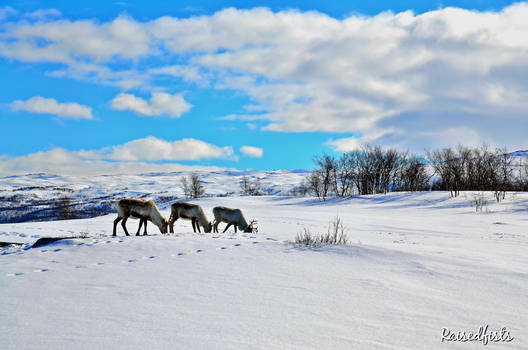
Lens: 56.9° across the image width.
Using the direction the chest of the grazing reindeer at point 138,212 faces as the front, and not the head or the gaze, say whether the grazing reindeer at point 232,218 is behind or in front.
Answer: in front

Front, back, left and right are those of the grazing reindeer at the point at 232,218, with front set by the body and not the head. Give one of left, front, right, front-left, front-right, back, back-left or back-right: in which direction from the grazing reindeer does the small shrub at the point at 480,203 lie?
front-left

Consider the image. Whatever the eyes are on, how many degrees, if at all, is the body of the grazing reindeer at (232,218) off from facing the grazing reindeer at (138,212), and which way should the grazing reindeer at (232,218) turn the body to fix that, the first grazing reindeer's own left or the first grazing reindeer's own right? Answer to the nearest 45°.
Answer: approximately 135° to the first grazing reindeer's own right

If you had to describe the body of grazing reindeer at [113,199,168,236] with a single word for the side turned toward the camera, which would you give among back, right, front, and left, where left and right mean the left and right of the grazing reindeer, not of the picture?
right

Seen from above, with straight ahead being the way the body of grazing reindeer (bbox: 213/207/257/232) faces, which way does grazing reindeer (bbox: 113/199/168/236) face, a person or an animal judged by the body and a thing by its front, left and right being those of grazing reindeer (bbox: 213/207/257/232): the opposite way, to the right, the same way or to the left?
the same way

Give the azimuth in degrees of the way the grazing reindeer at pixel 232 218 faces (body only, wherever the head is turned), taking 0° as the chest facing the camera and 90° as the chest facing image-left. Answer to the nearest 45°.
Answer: approximately 270°

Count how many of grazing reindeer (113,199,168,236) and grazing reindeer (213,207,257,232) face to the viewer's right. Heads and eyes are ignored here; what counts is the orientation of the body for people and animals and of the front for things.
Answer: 2
